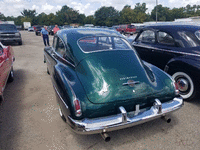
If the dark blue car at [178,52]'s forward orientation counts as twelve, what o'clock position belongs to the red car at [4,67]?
The red car is roughly at 10 o'clock from the dark blue car.

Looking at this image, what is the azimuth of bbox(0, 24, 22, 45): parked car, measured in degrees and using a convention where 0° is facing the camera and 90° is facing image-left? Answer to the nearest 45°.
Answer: approximately 0°

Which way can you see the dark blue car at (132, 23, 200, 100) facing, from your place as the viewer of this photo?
facing away from the viewer and to the left of the viewer

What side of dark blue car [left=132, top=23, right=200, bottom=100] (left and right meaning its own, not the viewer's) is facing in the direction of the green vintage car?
left
